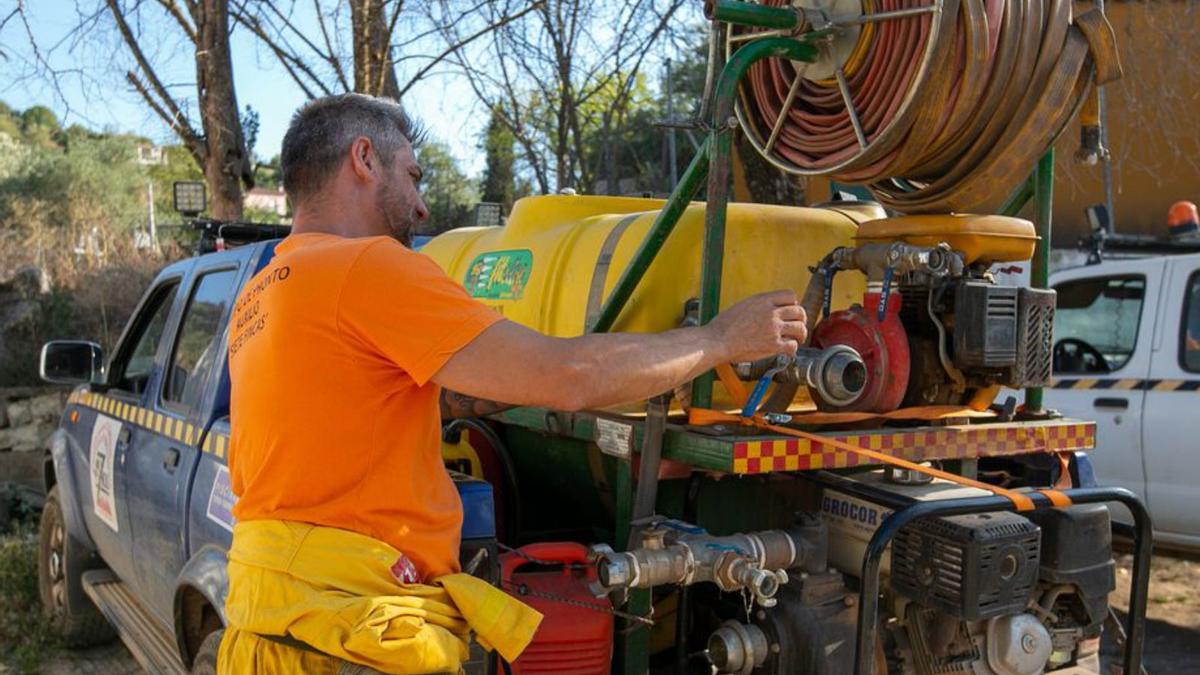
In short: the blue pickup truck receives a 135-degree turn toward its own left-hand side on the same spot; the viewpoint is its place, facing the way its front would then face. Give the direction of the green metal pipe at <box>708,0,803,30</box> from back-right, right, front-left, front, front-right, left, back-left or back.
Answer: front-left

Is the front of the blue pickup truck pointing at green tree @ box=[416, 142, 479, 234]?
no

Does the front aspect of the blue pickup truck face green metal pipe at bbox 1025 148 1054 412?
no

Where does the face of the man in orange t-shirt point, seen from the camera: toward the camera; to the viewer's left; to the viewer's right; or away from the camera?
to the viewer's right

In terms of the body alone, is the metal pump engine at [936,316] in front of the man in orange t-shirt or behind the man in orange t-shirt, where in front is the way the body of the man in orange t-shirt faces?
in front

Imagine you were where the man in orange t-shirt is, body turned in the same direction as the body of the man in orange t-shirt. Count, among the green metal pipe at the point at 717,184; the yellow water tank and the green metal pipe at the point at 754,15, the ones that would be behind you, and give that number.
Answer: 0

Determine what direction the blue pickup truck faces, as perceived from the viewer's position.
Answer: facing away from the viewer and to the left of the viewer

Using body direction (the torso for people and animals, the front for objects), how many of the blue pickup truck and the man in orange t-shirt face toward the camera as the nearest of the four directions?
0

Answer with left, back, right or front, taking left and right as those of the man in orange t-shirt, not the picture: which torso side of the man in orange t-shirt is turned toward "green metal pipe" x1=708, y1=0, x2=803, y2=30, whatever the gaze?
front

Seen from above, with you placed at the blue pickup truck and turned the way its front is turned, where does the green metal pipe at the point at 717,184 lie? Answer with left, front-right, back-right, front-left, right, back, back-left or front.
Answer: back

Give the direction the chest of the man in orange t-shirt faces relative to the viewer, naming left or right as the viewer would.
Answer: facing away from the viewer and to the right of the viewer

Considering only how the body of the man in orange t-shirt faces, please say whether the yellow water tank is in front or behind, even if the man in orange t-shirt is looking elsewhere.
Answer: in front

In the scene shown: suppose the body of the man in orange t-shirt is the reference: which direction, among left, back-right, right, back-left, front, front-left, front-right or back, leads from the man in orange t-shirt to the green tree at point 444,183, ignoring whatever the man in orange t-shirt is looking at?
front-left
